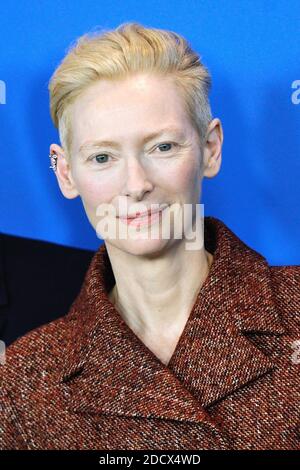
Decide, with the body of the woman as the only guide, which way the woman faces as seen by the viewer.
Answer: toward the camera

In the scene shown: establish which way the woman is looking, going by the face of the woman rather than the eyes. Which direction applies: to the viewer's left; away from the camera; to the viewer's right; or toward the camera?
toward the camera
